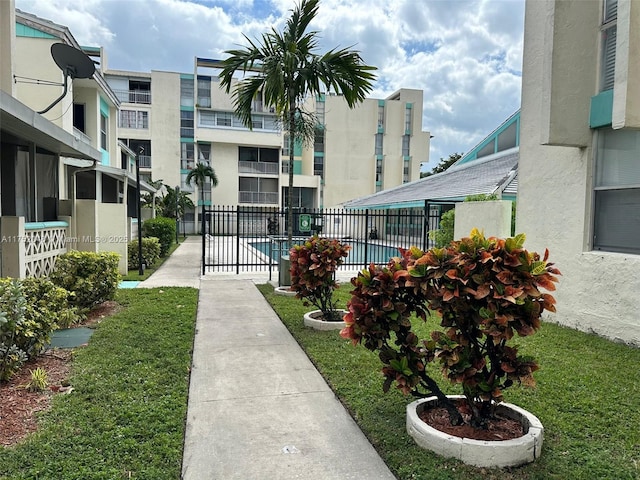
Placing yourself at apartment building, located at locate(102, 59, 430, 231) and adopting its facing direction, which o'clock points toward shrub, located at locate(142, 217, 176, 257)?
The shrub is roughly at 12 o'clock from the apartment building.

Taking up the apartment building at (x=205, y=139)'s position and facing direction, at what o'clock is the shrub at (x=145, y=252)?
The shrub is roughly at 12 o'clock from the apartment building.

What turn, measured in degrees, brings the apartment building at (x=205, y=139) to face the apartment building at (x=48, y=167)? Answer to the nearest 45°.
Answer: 0° — it already faces it

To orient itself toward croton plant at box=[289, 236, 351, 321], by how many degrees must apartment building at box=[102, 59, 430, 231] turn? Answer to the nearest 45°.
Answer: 0° — it already faces it

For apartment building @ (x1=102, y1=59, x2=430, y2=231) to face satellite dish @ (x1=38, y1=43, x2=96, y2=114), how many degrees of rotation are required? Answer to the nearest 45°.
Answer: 0° — it already faces it

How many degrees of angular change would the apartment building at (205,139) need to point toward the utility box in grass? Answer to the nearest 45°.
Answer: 0° — it already faces it

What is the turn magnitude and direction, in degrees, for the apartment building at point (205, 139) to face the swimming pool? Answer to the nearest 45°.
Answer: approximately 45° to its left

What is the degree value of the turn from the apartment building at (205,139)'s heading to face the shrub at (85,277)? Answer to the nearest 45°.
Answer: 0° — it already faces it

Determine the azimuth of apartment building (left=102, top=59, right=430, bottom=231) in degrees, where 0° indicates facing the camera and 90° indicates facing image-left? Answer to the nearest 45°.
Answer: approximately 0°
